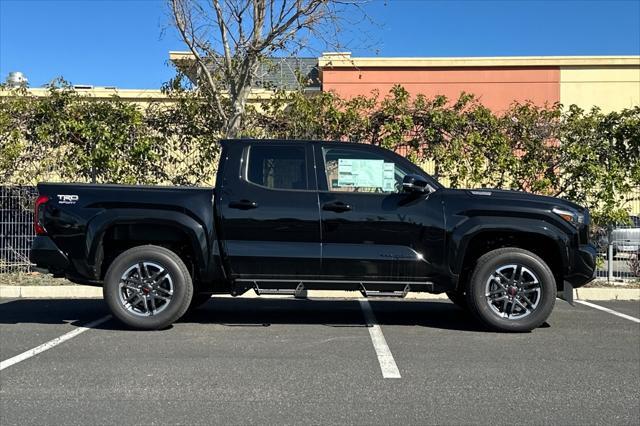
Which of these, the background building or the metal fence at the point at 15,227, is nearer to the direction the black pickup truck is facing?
the background building

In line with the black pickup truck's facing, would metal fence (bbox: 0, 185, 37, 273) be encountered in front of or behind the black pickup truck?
behind

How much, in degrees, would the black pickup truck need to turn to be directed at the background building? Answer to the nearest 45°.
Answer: approximately 45° to its left

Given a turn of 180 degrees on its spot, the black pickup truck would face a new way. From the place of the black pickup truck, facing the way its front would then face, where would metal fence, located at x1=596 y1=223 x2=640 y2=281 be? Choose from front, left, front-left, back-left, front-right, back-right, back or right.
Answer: back-right

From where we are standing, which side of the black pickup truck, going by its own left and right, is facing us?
right
